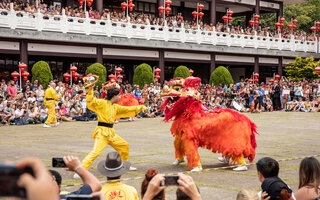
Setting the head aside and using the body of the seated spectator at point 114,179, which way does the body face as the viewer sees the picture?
away from the camera

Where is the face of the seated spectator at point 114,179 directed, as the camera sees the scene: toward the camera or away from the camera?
away from the camera

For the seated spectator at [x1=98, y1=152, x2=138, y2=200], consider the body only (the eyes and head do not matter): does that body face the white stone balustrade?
yes

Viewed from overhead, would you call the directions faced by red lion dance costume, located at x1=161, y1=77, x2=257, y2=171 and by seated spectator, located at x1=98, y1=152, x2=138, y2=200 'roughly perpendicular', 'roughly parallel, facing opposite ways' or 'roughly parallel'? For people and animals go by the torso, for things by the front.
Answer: roughly perpendicular

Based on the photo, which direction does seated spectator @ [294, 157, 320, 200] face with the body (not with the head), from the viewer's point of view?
away from the camera

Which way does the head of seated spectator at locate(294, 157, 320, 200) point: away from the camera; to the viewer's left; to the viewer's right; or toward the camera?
away from the camera

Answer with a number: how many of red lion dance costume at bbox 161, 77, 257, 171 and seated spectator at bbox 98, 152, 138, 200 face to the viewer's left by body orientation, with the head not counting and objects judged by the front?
1

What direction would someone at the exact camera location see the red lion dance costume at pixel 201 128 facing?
facing to the left of the viewer

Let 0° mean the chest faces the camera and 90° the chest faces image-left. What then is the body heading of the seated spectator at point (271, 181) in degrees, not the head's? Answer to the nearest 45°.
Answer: approximately 135°

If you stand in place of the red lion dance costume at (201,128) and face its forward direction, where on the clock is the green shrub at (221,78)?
The green shrub is roughly at 3 o'clock from the red lion dance costume.
